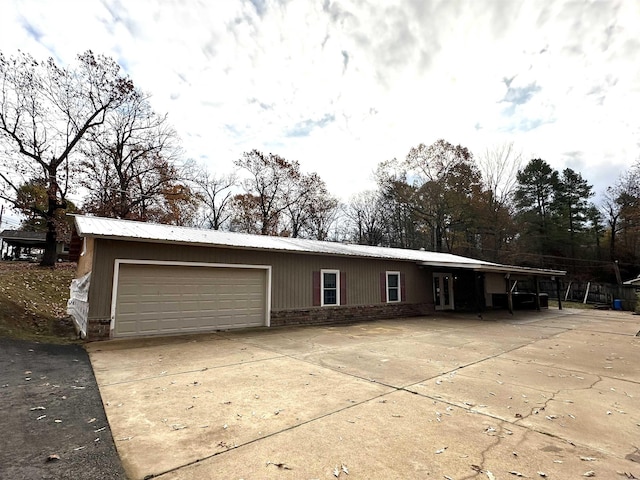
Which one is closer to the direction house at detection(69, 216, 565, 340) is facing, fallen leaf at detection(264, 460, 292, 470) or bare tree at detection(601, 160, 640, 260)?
the fallen leaf

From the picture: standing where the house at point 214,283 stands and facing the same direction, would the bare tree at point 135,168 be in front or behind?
behind

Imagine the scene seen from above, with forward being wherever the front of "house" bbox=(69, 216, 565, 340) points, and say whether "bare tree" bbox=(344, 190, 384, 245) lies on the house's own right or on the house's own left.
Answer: on the house's own left

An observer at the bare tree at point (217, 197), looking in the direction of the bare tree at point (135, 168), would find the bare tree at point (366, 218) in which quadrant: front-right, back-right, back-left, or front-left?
back-left

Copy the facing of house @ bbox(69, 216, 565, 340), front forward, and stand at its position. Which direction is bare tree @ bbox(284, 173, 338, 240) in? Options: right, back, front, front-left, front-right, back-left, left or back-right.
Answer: back-left

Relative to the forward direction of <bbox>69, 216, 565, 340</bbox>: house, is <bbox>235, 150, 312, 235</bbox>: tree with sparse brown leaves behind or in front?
behind

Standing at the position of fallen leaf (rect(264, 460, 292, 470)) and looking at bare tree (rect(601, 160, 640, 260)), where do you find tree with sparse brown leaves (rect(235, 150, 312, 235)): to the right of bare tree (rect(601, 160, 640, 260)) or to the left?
left

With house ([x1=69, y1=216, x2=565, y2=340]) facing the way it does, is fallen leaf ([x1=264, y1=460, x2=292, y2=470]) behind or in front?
in front

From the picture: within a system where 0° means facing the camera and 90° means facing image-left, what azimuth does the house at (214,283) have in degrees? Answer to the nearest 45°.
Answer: approximately 315°

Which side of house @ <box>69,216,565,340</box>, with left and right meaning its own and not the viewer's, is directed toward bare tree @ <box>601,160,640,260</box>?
left
